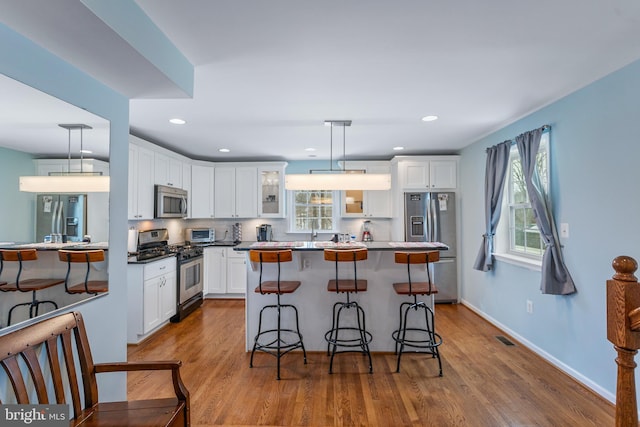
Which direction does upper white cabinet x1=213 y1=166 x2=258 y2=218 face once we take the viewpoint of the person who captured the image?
facing the viewer

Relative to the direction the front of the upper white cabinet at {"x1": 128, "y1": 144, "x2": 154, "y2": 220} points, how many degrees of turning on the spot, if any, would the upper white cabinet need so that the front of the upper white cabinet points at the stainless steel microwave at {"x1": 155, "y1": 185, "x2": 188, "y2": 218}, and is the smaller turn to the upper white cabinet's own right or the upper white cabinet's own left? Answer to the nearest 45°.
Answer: approximately 90° to the upper white cabinet's own left

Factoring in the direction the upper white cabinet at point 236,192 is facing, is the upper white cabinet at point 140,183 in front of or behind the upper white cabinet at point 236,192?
in front

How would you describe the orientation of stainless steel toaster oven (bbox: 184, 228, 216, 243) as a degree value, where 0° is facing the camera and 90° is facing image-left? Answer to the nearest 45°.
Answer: approximately 315°

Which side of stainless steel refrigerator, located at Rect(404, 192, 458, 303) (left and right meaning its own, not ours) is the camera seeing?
front

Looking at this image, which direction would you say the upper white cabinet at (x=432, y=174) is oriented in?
toward the camera

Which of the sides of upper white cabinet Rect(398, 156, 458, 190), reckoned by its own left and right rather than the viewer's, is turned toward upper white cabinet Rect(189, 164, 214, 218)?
right

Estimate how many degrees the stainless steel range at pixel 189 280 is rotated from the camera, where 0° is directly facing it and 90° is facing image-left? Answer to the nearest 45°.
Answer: approximately 315°

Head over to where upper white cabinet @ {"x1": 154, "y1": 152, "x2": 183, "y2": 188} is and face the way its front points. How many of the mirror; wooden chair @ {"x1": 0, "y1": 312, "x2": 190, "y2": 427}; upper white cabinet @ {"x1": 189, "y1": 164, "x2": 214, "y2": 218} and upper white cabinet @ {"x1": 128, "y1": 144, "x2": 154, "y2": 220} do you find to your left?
1

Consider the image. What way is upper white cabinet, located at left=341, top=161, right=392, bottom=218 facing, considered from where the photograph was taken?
facing the viewer

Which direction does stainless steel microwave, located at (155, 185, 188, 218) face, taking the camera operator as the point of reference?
facing the viewer and to the right of the viewer

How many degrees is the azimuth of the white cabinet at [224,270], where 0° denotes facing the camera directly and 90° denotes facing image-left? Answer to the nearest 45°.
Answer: approximately 0°

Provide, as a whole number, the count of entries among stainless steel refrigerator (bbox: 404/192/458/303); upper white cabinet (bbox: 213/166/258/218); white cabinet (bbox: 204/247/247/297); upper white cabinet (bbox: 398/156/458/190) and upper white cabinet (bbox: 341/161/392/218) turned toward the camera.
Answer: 5
